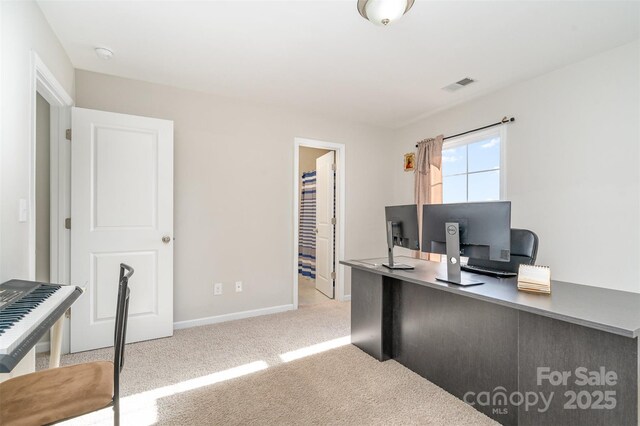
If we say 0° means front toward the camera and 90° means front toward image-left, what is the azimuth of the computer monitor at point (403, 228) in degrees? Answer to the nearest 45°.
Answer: approximately 225°

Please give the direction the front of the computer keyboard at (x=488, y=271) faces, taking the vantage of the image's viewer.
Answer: facing away from the viewer and to the right of the viewer

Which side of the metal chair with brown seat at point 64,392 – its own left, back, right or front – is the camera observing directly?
left

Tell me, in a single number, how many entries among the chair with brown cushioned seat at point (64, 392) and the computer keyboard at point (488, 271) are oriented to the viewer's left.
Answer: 1

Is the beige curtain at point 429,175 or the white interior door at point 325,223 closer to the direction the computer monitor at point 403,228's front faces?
the beige curtain

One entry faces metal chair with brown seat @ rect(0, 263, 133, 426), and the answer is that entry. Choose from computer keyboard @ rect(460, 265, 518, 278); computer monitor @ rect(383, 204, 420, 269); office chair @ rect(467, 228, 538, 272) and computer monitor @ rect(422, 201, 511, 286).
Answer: office chair @ rect(467, 228, 538, 272)

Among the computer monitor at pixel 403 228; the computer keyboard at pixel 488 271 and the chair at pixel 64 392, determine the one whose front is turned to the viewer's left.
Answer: the chair

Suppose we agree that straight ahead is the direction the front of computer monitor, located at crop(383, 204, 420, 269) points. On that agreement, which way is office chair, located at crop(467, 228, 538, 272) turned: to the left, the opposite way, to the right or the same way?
the opposite way

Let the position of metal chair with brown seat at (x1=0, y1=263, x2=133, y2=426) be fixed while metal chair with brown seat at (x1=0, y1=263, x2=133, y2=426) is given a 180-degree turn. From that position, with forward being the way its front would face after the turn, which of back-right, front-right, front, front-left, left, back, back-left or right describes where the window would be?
front

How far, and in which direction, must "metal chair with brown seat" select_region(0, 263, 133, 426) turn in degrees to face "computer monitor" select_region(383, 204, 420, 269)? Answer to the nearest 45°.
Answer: approximately 180°

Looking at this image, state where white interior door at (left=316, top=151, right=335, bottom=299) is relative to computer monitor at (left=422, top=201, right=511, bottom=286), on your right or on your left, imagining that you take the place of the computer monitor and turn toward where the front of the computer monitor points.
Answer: on your left

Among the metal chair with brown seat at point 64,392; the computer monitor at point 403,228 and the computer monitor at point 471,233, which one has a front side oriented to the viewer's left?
the metal chair with brown seat
